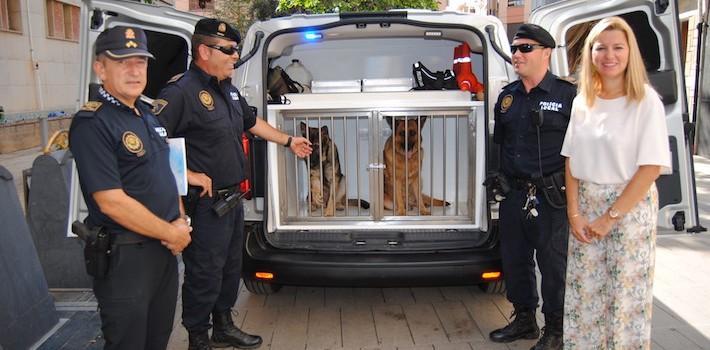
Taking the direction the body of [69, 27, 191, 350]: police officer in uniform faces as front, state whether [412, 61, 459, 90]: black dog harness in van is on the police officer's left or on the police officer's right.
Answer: on the police officer's left

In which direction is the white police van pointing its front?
away from the camera

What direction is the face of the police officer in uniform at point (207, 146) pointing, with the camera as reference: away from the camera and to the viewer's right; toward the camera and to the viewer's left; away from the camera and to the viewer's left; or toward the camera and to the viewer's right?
toward the camera and to the viewer's right

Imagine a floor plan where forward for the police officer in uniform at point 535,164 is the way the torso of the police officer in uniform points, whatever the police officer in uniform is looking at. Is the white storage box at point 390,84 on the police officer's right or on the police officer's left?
on the police officer's right

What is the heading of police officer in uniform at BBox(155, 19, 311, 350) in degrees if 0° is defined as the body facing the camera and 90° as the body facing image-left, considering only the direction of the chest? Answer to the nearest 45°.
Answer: approximately 315°

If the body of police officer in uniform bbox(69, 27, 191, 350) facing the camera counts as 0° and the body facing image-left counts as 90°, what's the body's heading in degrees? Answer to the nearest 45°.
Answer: approximately 315°

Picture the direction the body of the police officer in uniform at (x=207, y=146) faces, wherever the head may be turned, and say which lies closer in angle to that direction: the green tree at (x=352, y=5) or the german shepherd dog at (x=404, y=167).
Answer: the german shepherd dog

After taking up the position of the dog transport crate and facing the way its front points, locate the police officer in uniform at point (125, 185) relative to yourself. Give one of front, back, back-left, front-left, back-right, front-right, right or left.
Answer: front-right

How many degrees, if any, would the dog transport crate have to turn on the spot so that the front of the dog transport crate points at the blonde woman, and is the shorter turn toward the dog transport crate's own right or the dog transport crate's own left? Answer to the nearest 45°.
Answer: approximately 45° to the dog transport crate's own left

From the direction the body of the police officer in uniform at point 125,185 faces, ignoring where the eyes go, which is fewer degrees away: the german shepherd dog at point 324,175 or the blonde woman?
the blonde woman
